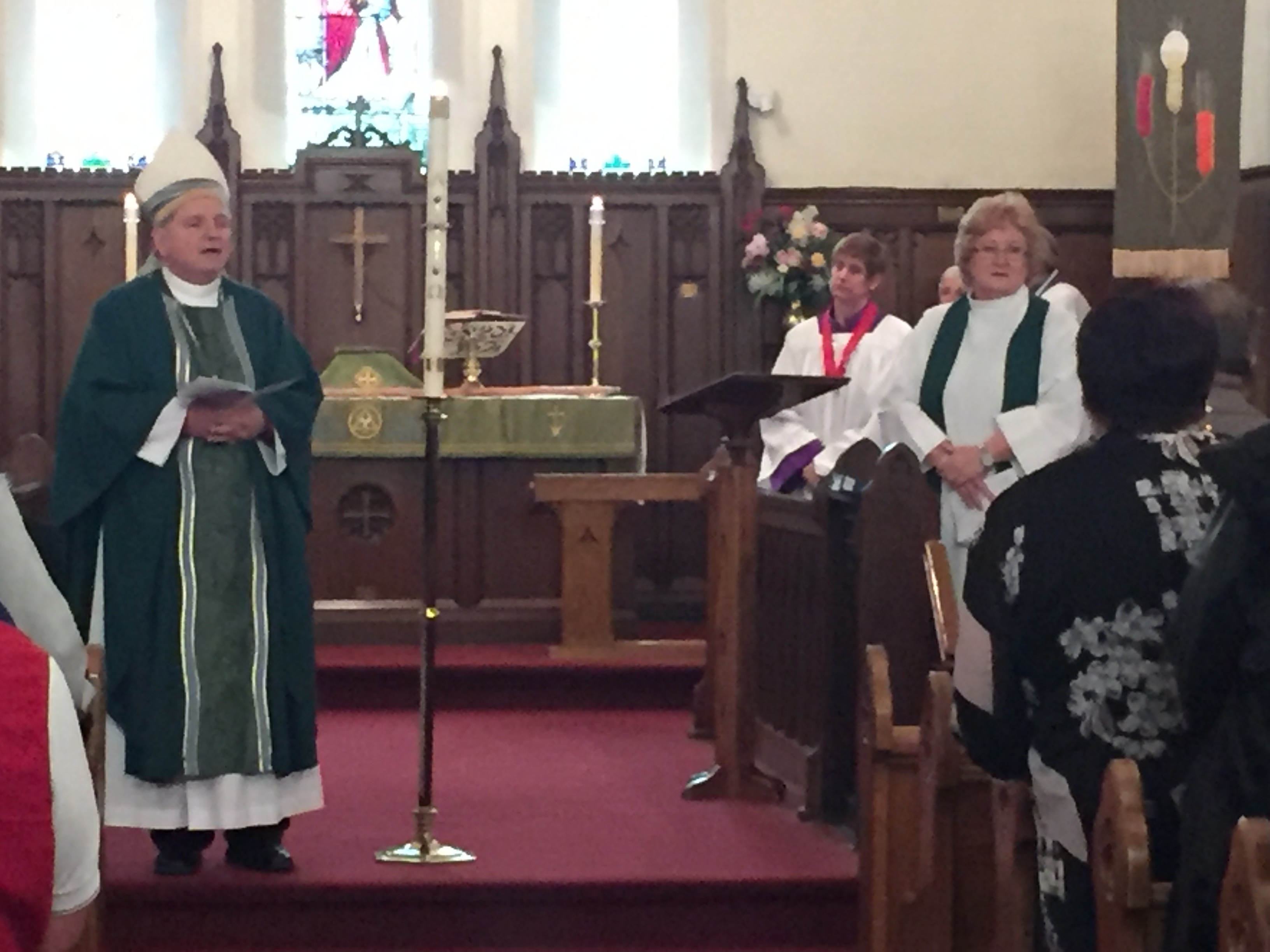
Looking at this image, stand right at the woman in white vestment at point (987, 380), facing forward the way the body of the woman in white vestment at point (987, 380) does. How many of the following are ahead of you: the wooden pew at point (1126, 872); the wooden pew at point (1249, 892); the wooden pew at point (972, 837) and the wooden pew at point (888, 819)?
4

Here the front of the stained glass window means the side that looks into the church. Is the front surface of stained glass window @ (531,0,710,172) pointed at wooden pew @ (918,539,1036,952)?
yes

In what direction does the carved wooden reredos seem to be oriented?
toward the camera

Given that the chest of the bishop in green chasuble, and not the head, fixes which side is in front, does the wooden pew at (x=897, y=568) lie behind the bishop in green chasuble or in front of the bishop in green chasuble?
in front

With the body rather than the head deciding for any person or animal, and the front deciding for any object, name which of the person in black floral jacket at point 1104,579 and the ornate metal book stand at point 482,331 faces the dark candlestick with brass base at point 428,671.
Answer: the person in black floral jacket

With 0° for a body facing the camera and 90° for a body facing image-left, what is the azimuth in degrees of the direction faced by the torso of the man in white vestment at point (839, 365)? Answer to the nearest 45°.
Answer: approximately 45°

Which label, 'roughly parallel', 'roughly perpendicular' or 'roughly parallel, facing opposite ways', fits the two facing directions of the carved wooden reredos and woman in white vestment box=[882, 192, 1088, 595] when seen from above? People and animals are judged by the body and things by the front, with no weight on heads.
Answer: roughly parallel

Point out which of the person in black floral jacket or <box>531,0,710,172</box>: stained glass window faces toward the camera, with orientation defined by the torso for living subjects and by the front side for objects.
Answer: the stained glass window

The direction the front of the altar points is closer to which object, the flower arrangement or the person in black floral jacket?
the person in black floral jacket

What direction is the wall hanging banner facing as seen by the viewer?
toward the camera

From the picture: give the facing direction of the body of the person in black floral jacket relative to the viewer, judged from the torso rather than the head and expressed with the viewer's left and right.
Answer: facing away from the viewer and to the left of the viewer

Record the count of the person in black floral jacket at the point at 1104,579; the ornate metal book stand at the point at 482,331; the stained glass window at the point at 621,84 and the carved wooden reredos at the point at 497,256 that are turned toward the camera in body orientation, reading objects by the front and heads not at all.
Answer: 2

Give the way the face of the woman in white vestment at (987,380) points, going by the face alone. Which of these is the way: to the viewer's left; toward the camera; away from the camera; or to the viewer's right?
toward the camera

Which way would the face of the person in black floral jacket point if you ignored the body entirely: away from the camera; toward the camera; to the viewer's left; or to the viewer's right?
away from the camera

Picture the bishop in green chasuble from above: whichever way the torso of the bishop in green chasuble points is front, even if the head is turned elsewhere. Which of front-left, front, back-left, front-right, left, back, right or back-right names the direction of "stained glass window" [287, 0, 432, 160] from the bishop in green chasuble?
back-left

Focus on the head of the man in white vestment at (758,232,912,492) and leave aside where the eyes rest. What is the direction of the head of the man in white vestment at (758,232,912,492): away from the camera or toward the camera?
toward the camera

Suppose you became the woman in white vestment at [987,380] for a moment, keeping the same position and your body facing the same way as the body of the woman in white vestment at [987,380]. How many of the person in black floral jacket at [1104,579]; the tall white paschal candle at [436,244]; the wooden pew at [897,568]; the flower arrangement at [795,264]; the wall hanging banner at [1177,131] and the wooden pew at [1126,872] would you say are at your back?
2

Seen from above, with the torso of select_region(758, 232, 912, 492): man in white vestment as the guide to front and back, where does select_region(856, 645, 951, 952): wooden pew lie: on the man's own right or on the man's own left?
on the man's own left

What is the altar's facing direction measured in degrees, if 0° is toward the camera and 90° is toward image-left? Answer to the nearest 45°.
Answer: approximately 0°
